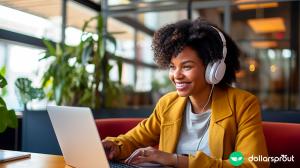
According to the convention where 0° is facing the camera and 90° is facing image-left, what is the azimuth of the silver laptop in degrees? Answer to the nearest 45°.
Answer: approximately 225°

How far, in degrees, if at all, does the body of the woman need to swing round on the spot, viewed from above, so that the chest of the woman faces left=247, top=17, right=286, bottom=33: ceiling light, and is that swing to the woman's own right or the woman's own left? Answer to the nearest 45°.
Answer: approximately 135° to the woman's own right

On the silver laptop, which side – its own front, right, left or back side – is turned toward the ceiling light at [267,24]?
front

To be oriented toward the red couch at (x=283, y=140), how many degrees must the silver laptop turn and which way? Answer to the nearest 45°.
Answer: approximately 45° to its right

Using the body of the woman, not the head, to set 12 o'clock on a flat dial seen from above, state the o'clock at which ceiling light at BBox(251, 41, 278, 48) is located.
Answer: The ceiling light is roughly at 5 o'clock from the woman.

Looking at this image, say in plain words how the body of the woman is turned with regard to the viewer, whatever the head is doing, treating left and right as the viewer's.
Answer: facing the viewer and to the left of the viewer

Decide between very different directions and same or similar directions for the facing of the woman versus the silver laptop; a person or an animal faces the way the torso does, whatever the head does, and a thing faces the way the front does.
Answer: very different directions
